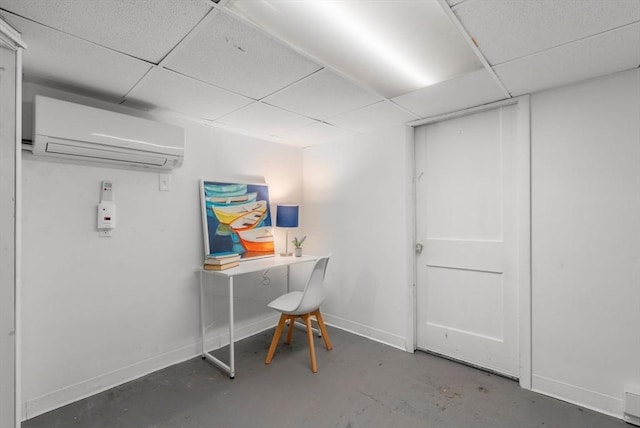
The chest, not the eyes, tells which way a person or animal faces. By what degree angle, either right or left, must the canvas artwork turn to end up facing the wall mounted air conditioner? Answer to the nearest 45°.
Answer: approximately 90° to its right

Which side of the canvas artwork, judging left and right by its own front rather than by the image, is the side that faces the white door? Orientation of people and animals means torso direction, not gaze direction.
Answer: front

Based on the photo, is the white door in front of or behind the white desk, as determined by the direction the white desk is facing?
in front

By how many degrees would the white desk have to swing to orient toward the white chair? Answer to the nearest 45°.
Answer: approximately 45° to its left

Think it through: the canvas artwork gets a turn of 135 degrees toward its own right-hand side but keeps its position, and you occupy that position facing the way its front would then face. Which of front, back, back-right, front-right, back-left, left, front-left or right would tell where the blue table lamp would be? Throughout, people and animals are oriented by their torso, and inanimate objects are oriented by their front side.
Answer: back

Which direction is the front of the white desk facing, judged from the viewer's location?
facing the viewer and to the right of the viewer

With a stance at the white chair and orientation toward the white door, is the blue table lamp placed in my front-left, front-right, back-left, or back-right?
back-left
